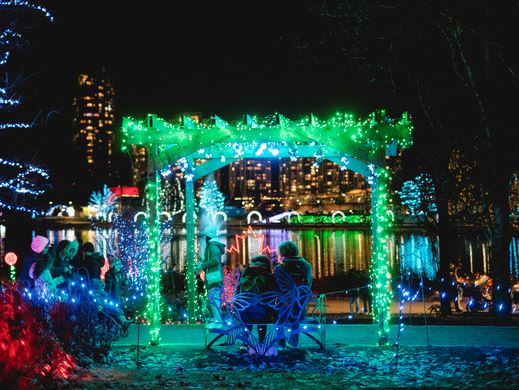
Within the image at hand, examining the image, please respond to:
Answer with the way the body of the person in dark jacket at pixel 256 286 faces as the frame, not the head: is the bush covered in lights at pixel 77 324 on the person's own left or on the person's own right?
on the person's own left

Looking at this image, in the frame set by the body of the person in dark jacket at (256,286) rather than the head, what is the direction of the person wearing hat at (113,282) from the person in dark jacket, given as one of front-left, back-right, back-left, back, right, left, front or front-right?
front-left

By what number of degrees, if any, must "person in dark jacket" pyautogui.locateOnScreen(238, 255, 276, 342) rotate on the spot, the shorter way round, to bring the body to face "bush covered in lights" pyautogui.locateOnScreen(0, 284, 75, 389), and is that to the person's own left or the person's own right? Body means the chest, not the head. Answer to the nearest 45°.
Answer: approximately 135° to the person's own left

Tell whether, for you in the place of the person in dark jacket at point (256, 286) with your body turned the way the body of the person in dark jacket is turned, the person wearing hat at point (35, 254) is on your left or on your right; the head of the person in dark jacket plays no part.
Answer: on your left

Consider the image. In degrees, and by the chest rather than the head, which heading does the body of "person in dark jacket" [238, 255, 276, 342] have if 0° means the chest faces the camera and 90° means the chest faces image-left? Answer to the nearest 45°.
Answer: approximately 180°

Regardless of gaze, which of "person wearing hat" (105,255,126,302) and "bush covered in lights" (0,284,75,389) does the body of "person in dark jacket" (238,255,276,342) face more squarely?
the person wearing hat
